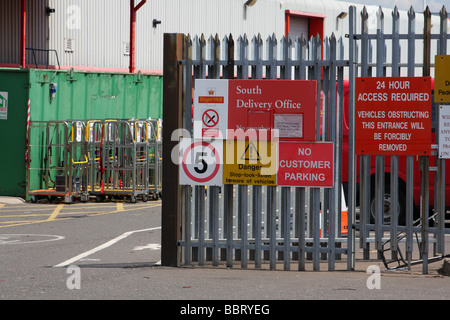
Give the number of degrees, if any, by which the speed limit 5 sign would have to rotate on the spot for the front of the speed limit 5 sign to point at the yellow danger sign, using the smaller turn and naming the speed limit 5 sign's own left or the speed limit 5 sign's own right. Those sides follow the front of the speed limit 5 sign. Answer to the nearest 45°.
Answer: approximately 90° to the speed limit 5 sign's own left

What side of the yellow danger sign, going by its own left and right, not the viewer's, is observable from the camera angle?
front

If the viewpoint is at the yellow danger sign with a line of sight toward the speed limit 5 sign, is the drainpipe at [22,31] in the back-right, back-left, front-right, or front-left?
front-right

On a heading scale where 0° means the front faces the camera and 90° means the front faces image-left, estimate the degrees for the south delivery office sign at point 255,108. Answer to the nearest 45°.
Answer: approximately 0°

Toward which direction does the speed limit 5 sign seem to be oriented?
toward the camera

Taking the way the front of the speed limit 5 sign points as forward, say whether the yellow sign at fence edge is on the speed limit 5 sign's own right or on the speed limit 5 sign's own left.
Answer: on the speed limit 5 sign's own left

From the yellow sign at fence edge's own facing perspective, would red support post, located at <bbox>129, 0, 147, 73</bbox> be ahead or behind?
behind

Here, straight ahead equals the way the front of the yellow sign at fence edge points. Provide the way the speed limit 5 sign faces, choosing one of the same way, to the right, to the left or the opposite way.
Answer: the same way

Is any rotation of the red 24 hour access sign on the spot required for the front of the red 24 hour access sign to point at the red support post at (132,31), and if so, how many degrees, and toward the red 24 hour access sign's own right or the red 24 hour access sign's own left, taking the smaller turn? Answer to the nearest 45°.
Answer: approximately 135° to the red 24 hour access sign's own right

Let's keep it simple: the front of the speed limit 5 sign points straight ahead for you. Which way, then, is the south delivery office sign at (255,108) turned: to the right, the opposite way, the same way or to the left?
the same way

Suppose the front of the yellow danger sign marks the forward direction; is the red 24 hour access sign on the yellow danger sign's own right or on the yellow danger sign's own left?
on the yellow danger sign's own left

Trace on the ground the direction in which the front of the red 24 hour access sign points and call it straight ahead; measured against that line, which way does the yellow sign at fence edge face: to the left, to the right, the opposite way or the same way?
the same way

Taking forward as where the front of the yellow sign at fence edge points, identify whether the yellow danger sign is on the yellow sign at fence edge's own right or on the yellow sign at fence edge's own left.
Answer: on the yellow sign at fence edge's own right

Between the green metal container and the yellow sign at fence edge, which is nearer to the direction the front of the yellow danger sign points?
the yellow sign at fence edge
